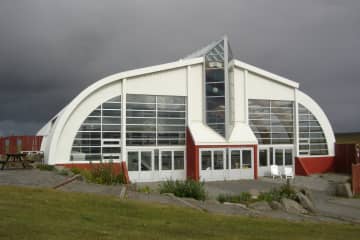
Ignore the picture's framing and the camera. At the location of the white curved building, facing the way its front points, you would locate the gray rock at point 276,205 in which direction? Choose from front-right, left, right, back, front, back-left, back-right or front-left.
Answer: front

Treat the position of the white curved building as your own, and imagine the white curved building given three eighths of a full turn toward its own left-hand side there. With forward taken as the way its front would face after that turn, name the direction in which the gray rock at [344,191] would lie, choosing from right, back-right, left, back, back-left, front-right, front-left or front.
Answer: right

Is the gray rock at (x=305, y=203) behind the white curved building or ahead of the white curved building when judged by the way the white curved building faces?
ahead

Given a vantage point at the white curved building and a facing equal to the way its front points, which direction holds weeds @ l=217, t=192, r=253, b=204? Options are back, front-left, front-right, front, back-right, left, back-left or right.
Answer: front

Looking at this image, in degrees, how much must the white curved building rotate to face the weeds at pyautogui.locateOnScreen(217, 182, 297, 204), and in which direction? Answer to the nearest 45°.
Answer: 0° — it already faces it

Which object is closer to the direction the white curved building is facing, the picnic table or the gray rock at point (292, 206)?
the gray rock

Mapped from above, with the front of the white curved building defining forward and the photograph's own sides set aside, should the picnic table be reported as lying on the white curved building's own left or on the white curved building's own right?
on the white curved building's own right

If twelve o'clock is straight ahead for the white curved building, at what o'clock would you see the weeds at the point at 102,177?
The weeds is roughly at 1 o'clock from the white curved building.

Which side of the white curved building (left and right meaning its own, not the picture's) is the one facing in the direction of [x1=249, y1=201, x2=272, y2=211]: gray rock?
front

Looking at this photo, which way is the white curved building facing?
toward the camera

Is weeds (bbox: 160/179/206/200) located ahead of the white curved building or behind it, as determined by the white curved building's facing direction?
ahead
